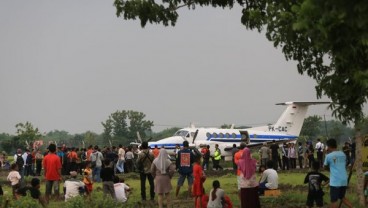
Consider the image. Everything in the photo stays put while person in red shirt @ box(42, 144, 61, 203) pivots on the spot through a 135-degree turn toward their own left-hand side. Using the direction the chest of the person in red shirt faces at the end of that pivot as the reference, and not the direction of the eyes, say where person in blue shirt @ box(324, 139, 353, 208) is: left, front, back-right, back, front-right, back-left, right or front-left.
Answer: left

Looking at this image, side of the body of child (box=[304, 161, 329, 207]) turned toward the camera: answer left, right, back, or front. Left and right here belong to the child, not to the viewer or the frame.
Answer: back

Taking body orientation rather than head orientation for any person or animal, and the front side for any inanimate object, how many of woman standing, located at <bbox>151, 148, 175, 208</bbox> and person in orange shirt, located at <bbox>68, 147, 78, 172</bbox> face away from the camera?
2

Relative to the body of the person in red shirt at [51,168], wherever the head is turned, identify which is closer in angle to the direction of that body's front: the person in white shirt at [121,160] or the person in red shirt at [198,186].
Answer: the person in white shirt

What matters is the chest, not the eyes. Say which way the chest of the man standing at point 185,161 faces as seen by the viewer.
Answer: away from the camera

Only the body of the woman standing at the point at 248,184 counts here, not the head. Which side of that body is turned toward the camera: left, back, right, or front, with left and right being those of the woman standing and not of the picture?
back

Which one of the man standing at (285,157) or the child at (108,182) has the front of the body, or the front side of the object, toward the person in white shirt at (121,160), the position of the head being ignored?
the child

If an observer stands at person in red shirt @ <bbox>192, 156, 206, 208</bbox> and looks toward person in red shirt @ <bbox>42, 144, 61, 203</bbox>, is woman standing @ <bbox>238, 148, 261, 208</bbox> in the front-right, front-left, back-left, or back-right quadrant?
back-left

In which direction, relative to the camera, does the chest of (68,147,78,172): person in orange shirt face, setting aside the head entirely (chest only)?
away from the camera

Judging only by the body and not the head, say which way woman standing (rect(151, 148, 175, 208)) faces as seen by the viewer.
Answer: away from the camera
